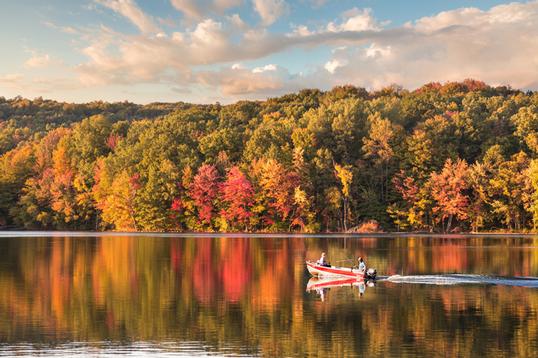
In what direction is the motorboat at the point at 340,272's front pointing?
to the viewer's left
